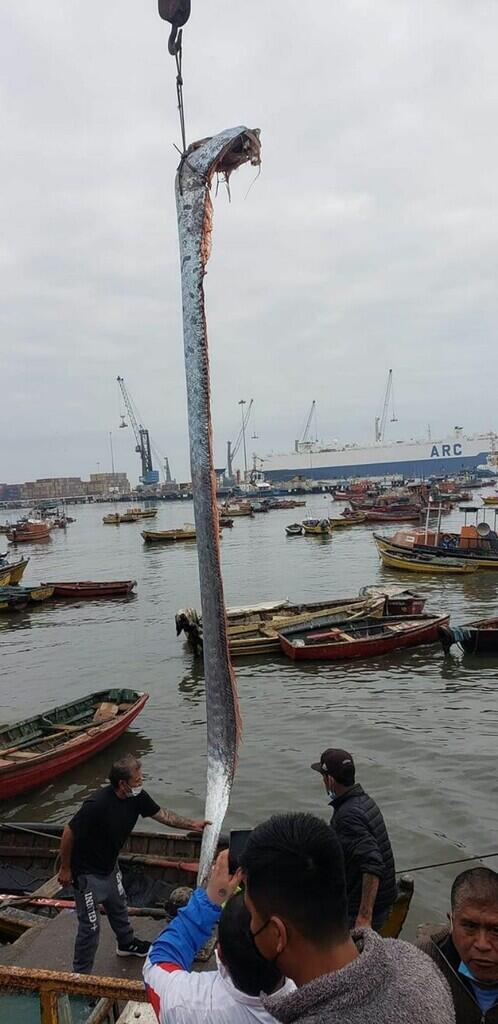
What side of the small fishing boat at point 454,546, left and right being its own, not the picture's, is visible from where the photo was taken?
left

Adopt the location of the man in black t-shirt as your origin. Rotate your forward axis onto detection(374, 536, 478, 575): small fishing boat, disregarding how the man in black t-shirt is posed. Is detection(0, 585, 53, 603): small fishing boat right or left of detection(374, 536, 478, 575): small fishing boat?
left

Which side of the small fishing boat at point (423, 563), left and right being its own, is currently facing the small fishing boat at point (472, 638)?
left

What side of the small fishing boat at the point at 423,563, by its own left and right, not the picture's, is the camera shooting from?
left

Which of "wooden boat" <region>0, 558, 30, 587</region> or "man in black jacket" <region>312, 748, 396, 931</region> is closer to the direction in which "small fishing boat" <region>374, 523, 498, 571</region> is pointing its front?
the wooden boat

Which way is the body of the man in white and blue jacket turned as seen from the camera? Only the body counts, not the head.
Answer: away from the camera

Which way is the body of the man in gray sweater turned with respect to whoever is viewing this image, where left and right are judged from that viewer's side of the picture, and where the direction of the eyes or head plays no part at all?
facing away from the viewer and to the left of the viewer

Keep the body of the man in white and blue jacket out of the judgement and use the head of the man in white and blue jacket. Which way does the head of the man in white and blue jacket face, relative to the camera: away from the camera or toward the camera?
away from the camera
